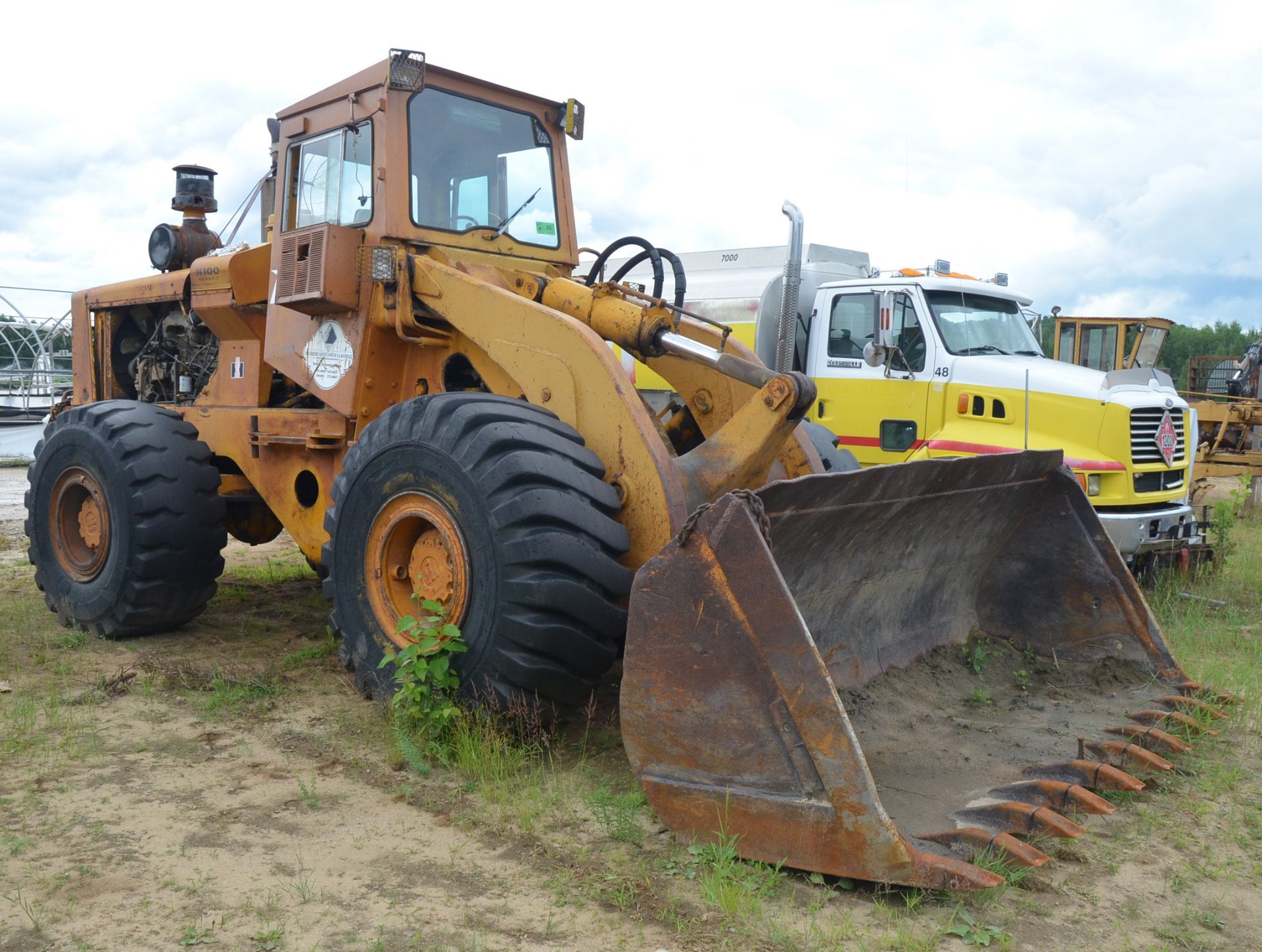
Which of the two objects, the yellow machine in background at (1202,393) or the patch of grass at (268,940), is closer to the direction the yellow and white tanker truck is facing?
the patch of grass

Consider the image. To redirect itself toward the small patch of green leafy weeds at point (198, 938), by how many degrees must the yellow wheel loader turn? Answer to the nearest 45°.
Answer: approximately 90° to its right

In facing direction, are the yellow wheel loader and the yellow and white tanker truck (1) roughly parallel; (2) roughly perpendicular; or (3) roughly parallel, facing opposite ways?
roughly parallel

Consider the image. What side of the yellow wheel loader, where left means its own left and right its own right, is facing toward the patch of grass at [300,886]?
right

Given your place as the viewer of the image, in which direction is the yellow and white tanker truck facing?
facing the viewer and to the right of the viewer

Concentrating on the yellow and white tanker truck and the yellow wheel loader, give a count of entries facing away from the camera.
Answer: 0

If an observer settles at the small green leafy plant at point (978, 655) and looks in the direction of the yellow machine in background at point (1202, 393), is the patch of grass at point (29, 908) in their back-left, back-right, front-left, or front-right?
back-left

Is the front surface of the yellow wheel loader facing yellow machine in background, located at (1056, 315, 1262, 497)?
no

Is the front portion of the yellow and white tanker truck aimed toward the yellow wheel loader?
no

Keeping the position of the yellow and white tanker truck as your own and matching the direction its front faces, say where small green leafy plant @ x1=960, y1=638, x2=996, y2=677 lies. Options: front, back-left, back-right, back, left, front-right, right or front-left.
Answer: front-right

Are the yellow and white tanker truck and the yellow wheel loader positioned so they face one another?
no

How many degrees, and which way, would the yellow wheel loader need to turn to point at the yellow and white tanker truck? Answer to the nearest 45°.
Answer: approximately 90° to its left

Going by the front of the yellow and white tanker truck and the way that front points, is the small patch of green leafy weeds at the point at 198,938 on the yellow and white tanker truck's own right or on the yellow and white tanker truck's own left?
on the yellow and white tanker truck's own right

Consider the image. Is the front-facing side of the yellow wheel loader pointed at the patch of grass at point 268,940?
no

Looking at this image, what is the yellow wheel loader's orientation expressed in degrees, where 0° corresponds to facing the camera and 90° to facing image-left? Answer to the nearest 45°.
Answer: approximately 315°
